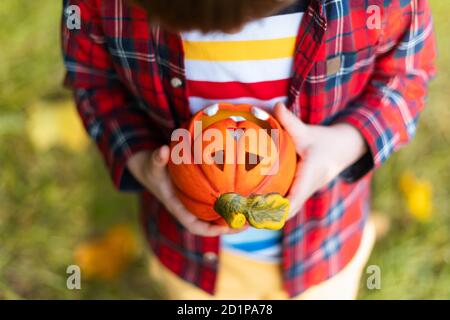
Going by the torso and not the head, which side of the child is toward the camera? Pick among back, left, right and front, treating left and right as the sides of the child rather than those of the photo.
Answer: front
